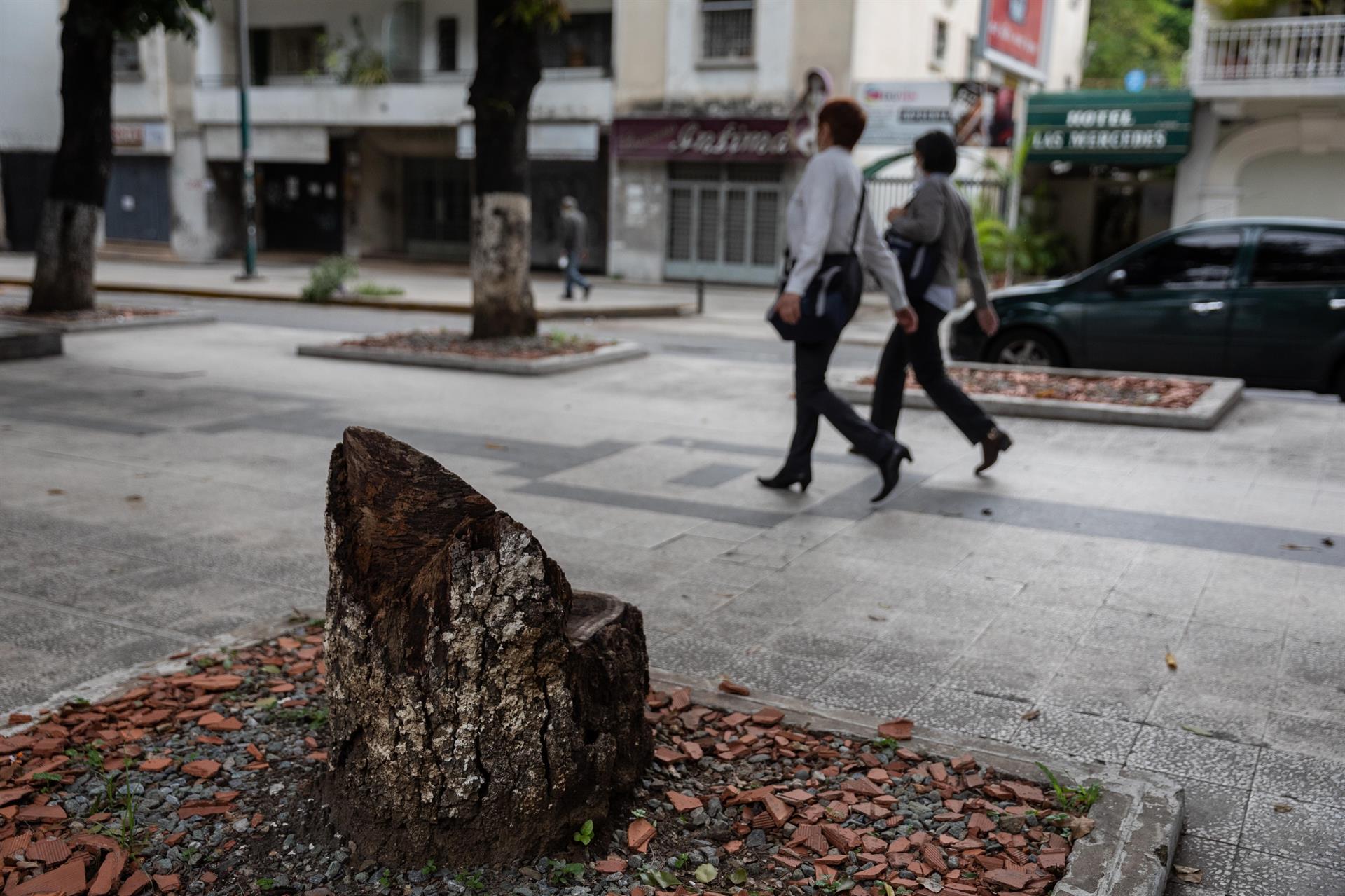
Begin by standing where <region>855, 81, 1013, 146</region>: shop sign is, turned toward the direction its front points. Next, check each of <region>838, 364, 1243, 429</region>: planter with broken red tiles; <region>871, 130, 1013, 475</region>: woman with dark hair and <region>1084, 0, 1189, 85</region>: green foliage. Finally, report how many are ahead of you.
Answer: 2

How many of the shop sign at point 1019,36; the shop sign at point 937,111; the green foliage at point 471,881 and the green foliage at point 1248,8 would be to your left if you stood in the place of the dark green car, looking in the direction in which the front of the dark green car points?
1

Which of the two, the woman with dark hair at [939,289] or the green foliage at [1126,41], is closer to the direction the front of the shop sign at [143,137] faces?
the woman with dark hair

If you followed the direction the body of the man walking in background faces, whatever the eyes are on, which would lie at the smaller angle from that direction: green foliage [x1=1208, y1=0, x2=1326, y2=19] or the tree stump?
the tree stump

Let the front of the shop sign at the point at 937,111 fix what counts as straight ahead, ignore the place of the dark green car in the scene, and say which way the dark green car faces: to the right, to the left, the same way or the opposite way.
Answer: to the right

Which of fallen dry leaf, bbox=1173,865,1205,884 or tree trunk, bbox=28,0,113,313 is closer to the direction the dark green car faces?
the tree trunk

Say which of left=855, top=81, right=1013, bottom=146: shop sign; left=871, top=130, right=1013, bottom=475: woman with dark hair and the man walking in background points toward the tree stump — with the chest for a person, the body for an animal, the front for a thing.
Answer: the shop sign

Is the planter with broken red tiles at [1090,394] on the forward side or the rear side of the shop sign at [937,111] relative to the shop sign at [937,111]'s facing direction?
on the forward side

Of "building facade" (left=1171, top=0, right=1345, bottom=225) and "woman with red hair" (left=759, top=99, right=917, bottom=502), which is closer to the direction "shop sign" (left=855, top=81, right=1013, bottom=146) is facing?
the woman with red hair

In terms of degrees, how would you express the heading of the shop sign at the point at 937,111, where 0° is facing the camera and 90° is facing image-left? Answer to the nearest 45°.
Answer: approximately 0°

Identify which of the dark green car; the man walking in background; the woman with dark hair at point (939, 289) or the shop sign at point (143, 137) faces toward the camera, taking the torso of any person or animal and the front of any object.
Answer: the shop sign
